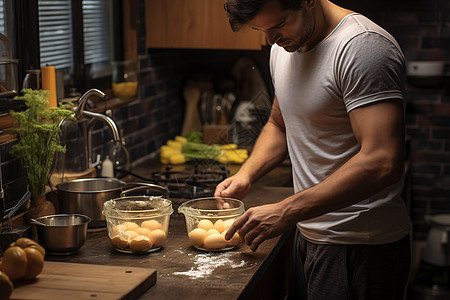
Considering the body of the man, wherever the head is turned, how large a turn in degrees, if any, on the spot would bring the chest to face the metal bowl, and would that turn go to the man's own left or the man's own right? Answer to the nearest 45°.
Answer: approximately 45° to the man's own right

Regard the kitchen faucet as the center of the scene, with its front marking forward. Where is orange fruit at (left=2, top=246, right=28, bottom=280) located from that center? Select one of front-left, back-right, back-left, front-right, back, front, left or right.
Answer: right

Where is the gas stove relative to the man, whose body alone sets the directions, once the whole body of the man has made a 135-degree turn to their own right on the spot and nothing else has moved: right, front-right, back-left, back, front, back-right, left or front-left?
front-left

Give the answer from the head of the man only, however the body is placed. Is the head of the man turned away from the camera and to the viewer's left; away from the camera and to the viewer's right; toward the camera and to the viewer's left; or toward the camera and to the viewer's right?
toward the camera and to the viewer's left

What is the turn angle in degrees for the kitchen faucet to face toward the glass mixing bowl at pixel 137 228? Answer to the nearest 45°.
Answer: approximately 90° to its right

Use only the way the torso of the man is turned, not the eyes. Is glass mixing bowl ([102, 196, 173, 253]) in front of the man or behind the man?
in front

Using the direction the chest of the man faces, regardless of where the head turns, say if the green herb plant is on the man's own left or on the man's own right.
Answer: on the man's own right

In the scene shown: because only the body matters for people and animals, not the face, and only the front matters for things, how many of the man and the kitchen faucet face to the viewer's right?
1

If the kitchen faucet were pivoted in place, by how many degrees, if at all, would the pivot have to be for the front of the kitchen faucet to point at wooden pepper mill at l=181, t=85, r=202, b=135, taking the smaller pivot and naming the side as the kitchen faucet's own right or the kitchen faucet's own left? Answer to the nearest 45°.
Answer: approximately 90° to the kitchen faucet's own left

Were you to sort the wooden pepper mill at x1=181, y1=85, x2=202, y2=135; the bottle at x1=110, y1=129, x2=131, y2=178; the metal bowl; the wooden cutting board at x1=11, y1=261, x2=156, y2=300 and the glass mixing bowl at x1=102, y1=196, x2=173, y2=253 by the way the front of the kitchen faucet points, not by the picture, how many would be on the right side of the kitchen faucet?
3

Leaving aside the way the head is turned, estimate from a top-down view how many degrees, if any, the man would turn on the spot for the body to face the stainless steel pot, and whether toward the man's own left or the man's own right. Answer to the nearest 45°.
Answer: approximately 45° to the man's own right

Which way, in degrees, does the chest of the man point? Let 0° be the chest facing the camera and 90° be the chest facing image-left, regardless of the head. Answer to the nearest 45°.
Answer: approximately 45°
